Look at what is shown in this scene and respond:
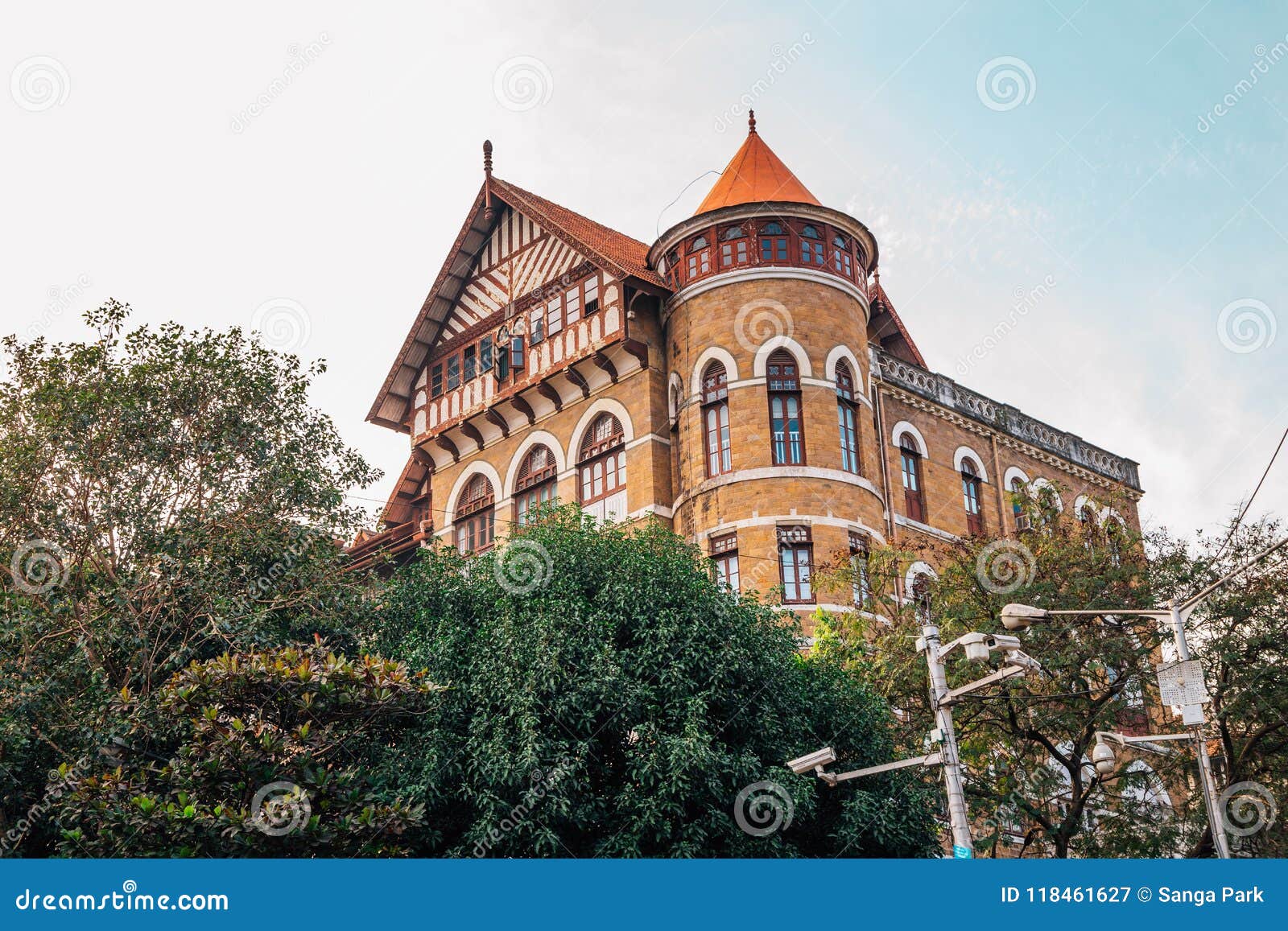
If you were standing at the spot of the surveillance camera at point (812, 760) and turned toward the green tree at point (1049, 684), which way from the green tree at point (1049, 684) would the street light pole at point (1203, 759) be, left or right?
right

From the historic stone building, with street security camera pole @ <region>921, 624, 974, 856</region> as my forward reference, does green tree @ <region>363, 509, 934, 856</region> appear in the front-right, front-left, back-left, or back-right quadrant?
front-right
